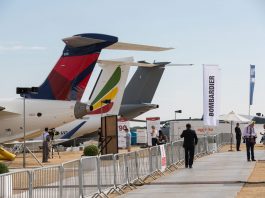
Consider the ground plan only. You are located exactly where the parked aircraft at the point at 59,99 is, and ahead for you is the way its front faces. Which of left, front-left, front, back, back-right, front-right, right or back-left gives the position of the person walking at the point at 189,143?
back

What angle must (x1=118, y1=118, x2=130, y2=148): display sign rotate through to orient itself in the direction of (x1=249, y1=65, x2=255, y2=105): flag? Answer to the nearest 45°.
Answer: approximately 135° to its left

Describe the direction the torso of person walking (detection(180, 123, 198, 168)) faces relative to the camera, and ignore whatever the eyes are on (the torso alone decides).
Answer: away from the camera

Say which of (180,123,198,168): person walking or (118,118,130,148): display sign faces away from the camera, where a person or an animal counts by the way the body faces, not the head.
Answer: the person walking

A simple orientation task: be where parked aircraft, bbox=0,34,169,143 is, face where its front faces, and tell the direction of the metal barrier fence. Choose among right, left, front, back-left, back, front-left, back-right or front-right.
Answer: back-left

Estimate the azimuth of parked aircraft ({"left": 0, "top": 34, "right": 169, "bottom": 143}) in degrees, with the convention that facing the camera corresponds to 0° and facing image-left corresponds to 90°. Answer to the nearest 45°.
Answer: approximately 135°

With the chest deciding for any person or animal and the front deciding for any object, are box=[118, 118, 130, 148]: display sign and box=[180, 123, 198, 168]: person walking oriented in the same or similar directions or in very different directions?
very different directions

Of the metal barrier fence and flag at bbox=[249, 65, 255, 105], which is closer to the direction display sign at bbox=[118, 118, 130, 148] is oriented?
the metal barrier fence

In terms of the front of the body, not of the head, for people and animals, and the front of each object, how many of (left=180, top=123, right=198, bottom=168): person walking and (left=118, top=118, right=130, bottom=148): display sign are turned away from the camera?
1
